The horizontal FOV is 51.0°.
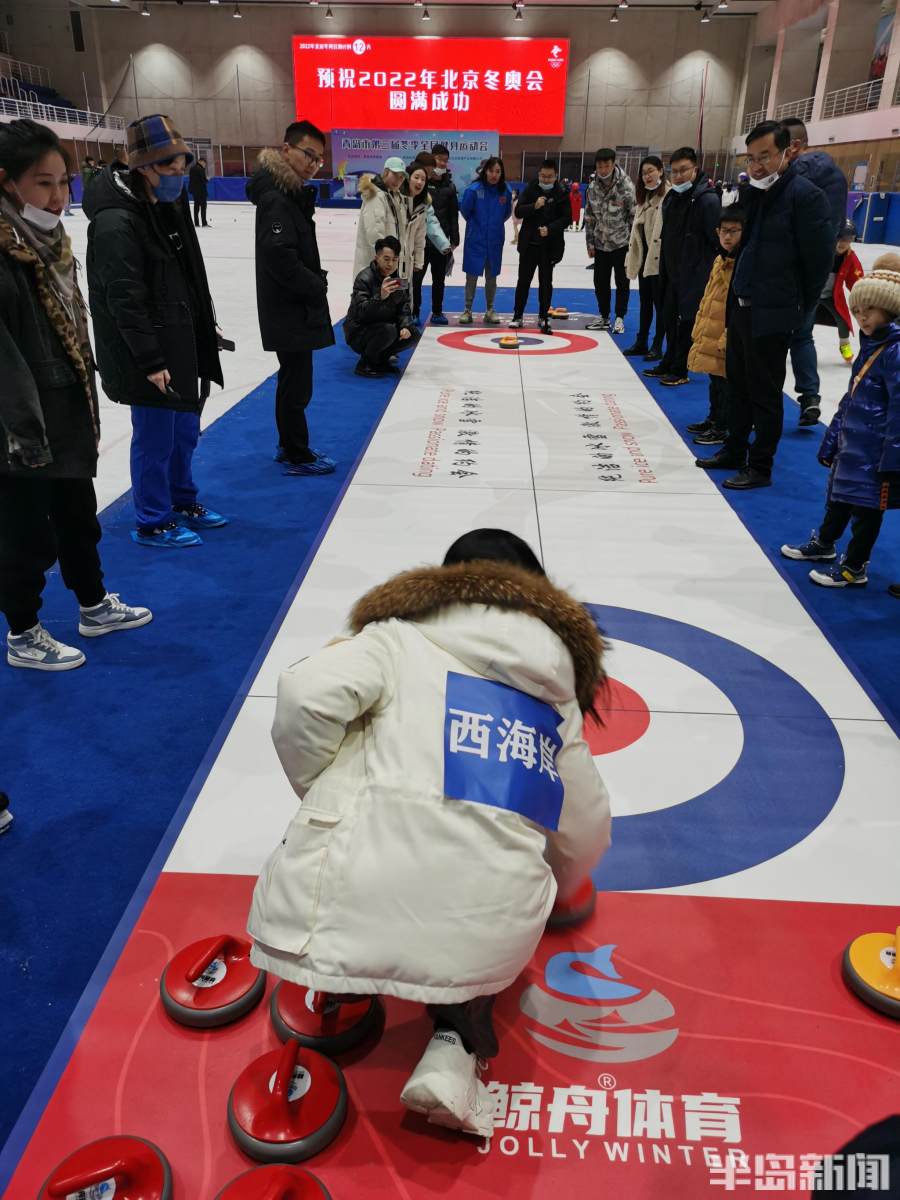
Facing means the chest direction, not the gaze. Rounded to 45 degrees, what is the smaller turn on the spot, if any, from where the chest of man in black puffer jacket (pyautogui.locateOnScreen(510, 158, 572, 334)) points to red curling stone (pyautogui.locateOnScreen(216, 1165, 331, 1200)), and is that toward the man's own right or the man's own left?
0° — they already face it

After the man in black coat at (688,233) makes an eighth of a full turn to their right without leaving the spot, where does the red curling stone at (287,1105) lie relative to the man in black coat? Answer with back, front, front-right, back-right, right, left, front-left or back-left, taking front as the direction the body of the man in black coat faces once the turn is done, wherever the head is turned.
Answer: left

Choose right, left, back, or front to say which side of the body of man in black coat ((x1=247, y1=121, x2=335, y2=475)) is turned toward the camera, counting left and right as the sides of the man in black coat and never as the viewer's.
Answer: right

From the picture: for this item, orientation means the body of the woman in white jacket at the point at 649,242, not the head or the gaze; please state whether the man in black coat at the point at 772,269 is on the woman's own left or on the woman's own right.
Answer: on the woman's own left

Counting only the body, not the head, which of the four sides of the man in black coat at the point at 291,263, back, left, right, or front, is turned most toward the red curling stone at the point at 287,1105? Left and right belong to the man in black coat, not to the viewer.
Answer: right

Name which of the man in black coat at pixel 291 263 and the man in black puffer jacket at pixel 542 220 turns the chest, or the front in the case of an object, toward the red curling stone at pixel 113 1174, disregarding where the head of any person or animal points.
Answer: the man in black puffer jacket

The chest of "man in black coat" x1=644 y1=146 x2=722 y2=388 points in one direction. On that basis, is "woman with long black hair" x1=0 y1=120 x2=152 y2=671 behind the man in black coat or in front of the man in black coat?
in front

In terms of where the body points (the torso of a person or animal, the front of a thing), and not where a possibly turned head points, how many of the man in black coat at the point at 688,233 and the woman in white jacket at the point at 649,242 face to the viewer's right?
0

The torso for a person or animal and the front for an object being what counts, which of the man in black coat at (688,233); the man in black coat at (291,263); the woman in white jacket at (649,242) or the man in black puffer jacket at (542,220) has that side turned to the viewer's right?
the man in black coat at (291,263)

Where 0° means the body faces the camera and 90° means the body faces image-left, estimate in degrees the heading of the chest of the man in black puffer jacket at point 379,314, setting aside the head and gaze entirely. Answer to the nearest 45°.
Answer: approximately 315°

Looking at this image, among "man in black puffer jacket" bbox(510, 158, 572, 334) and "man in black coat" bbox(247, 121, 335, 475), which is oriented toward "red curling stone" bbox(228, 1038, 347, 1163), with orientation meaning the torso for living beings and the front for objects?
the man in black puffer jacket

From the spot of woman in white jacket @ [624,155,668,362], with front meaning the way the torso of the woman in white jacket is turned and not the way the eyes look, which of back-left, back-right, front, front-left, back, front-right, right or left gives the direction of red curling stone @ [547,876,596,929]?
front-left

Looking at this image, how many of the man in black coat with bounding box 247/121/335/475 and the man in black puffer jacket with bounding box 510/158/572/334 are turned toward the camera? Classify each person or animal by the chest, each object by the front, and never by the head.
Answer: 1

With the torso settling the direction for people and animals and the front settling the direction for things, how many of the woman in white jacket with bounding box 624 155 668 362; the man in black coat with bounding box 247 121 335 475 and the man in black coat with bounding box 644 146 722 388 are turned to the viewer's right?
1

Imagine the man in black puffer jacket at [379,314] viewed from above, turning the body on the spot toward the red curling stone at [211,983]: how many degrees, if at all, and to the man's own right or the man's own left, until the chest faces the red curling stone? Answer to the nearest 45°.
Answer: approximately 45° to the man's own right

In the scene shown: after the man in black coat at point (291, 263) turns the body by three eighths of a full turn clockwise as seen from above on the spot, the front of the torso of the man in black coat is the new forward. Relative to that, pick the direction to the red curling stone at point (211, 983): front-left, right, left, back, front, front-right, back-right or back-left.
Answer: front-left

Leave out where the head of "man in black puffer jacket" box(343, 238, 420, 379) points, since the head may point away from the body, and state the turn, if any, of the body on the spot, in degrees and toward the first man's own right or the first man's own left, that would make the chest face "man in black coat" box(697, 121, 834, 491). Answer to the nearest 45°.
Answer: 0° — they already face them
